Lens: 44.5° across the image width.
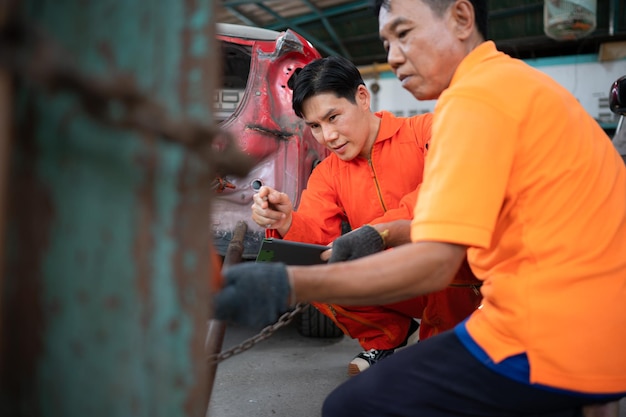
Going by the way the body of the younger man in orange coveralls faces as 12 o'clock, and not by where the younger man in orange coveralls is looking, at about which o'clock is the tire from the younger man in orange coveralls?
The tire is roughly at 4 o'clock from the younger man in orange coveralls.

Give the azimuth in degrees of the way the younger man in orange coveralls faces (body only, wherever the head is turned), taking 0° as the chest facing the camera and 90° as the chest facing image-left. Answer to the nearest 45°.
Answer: approximately 45°

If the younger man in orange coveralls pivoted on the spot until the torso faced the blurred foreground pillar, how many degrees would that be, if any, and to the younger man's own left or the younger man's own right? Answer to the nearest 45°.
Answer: approximately 45° to the younger man's own left

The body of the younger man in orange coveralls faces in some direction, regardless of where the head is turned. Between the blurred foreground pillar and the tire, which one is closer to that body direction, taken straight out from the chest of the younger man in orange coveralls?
the blurred foreground pillar
